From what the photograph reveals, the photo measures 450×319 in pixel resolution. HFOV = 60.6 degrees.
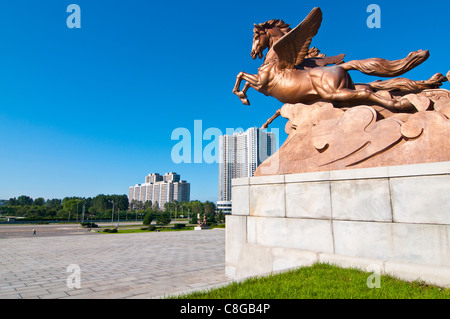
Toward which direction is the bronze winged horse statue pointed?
to the viewer's left
